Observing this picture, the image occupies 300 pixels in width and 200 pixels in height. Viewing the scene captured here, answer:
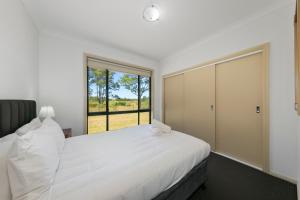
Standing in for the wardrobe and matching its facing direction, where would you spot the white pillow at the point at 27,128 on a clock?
The white pillow is roughly at 12 o'clock from the wardrobe.

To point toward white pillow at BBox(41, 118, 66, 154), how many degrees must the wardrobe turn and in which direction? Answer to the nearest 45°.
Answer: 0° — it already faces it

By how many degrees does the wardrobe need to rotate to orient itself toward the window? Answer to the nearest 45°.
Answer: approximately 45° to its right

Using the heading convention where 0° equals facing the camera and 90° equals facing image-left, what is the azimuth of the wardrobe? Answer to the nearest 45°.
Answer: approximately 45°

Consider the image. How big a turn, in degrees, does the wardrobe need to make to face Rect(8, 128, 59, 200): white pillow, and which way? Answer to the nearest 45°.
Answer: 0° — it already faces it
